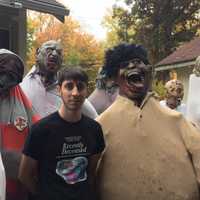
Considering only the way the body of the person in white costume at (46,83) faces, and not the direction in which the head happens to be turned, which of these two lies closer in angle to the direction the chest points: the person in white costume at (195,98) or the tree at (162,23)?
the person in white costume

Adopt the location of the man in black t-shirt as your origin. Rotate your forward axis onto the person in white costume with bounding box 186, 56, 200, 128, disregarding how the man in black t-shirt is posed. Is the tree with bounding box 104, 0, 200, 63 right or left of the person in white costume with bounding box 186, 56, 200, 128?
left

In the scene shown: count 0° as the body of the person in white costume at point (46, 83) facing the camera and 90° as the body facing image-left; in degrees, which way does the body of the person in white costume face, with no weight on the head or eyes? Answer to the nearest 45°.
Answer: approximately 315°

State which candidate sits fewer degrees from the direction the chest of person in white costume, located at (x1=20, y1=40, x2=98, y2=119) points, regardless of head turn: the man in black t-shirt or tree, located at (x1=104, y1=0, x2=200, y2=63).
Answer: the man in black t-shirt

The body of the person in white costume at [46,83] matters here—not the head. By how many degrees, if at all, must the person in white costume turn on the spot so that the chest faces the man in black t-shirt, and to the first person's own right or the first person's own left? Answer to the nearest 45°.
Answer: approximately 45° to the first person's own right

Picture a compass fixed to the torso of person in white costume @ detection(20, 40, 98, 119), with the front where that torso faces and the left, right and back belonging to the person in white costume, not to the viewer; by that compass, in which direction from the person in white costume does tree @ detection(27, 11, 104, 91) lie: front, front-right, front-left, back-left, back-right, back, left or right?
back-left

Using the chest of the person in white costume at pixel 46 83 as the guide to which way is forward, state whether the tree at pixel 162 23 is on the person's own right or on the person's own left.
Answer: on the person's own left
